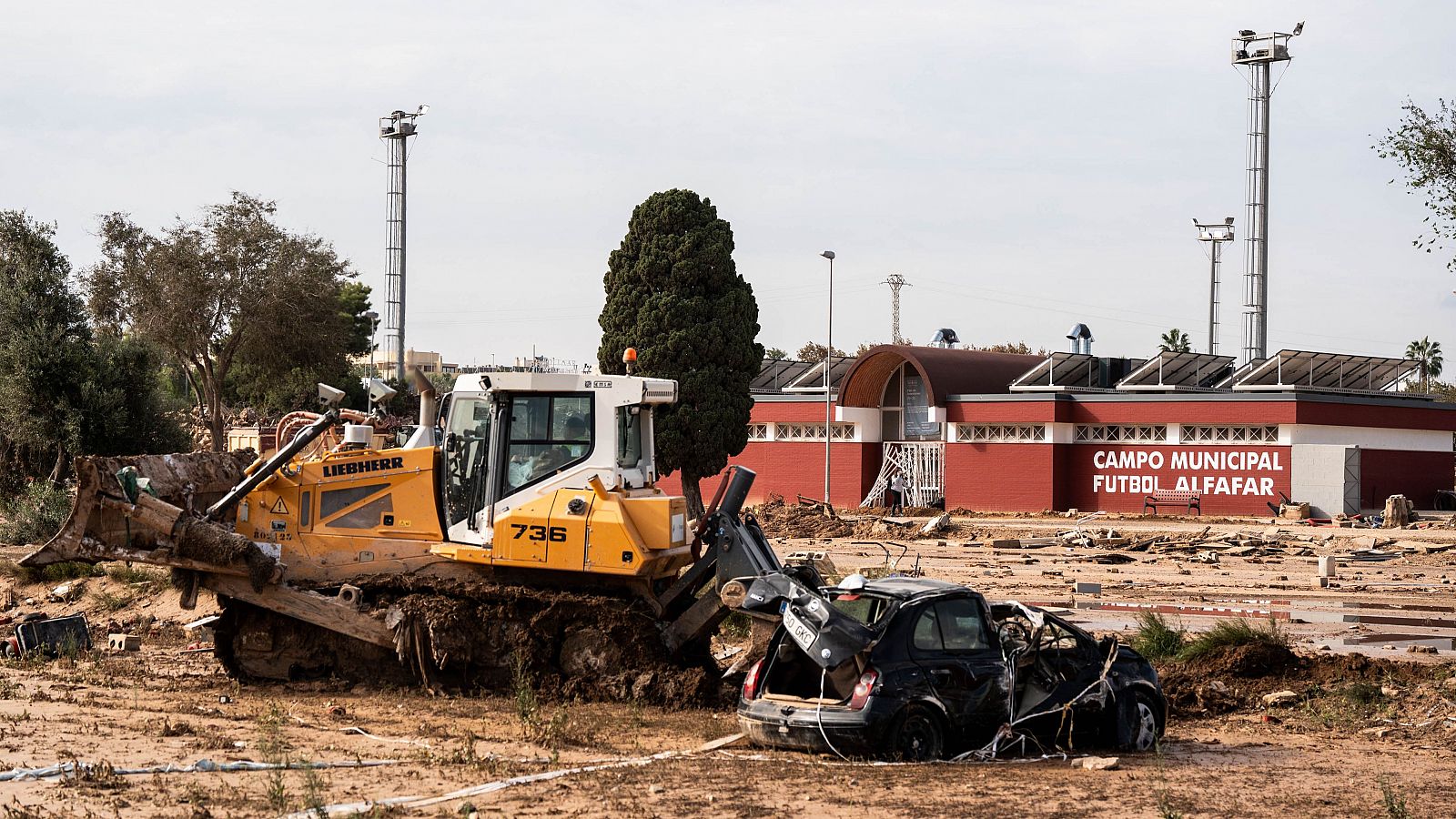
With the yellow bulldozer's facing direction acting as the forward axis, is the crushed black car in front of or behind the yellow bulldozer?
behind

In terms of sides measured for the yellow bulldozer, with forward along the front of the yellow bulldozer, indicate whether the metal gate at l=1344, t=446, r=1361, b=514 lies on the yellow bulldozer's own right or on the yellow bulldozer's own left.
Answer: on the yellow bulldozer's own right

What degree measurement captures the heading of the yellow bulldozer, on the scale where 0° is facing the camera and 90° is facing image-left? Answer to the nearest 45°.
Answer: approximately 135°

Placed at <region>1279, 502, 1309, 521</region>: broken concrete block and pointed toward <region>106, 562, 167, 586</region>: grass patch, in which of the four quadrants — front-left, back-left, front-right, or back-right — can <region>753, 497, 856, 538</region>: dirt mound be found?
front-right

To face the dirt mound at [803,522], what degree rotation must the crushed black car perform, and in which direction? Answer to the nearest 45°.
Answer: approximately 45° to its left

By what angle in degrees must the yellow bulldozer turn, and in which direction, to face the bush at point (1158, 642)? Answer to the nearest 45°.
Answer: approximately 135° to its right

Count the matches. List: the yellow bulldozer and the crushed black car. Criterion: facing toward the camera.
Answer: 0

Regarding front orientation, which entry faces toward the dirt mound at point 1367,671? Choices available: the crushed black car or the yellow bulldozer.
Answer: the crushed black car

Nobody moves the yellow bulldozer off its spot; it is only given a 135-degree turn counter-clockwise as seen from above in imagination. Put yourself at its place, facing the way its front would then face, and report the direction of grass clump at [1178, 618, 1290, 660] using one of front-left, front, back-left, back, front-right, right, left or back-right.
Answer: left

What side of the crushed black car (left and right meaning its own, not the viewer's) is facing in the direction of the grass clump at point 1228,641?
front

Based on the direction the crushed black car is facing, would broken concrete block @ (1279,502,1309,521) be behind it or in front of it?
in front

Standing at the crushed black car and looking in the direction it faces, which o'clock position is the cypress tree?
The cypress tree is roughly at 10 o'clock from the crushed black car.

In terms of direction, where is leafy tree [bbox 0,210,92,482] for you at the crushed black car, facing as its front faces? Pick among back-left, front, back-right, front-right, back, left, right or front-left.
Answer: left

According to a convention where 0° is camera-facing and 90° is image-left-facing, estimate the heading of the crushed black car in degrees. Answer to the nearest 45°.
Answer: approximately 225°

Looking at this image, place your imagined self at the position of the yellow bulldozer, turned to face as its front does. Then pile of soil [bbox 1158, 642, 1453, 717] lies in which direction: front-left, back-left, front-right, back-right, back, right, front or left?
back-right

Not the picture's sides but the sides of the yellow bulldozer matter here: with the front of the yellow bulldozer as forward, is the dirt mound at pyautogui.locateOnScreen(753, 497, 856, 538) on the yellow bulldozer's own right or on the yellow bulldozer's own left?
on the yellow bulldozer's own right
